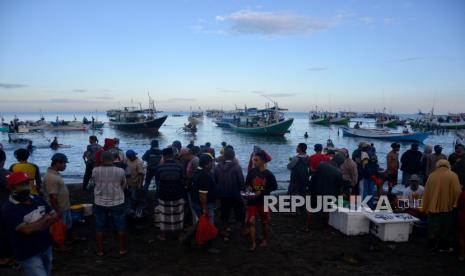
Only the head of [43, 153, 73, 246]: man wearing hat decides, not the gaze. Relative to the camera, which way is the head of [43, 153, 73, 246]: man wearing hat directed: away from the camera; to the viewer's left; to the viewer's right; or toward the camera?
to the viewer's right

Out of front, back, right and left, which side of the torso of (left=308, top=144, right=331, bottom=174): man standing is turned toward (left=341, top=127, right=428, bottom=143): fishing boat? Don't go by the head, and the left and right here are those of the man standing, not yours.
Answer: front

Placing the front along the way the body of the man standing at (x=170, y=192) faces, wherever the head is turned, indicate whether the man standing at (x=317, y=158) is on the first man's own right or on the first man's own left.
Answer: on the first man's own right

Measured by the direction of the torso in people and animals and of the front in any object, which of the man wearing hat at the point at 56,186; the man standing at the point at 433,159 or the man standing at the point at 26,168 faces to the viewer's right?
the man wearing hat

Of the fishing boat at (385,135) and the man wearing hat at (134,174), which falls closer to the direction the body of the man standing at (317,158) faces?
the fishing boat

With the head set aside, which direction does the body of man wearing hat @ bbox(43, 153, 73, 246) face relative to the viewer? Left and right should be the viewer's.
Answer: facing to the right of the viewer

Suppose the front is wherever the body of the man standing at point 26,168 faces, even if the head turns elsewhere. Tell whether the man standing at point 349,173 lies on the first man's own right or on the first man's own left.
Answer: on the first man's own right

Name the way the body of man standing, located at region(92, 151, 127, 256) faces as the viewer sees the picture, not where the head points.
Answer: away from the camera

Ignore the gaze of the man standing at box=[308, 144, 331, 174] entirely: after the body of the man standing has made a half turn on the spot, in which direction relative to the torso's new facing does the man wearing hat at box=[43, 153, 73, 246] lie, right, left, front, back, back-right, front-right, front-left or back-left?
front-right

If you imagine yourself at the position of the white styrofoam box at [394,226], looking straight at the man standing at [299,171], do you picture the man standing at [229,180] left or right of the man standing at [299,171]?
left
